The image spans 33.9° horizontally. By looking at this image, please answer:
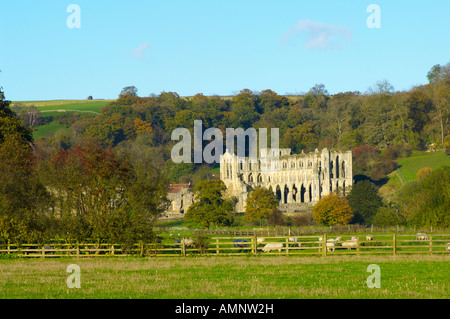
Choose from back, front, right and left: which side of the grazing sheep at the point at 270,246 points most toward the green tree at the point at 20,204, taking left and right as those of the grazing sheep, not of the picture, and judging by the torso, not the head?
front

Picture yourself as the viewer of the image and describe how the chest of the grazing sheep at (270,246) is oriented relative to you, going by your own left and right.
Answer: facing to the left of the viewer
